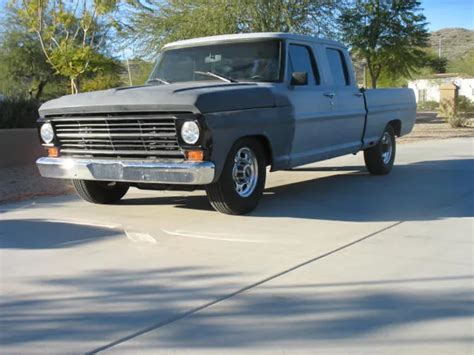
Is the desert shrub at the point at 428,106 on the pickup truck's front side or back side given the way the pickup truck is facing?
on the back side

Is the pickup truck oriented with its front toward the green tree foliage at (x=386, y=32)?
no

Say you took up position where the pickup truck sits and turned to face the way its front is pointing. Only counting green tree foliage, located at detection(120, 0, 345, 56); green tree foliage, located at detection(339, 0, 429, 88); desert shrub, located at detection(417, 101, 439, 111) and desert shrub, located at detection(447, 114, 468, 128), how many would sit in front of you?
0

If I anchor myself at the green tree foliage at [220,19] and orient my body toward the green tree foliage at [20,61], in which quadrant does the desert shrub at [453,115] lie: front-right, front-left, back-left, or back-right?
back-right

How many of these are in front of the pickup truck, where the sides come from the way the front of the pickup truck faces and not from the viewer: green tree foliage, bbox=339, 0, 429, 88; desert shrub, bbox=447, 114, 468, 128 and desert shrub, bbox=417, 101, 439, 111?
0

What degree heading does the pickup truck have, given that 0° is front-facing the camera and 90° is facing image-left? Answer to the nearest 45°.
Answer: approximately 45°

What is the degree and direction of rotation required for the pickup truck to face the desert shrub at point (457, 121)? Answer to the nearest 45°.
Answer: approximately 180°

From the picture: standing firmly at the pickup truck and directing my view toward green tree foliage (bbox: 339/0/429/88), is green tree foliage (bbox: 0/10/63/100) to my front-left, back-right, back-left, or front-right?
front-left

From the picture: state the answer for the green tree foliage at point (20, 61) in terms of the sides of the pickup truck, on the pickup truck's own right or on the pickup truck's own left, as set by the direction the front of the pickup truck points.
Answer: on the pickup truck's own right

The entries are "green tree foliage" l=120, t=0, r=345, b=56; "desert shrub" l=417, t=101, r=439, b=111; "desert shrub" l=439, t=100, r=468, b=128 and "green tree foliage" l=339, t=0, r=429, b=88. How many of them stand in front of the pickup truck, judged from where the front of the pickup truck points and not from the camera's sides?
0

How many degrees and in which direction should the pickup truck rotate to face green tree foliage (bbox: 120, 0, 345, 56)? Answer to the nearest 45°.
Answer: approximately 135° to its right

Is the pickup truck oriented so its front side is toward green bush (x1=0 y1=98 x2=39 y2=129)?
no

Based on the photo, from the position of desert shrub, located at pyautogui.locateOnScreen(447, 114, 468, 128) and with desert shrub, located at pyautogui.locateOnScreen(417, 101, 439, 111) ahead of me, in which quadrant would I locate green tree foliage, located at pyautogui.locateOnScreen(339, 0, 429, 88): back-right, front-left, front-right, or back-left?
front-left
